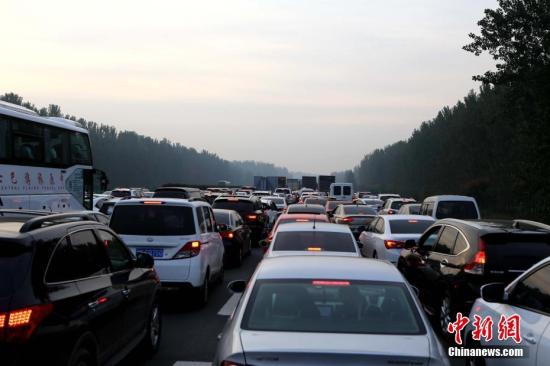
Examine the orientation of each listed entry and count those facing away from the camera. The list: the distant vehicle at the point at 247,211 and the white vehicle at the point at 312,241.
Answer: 2

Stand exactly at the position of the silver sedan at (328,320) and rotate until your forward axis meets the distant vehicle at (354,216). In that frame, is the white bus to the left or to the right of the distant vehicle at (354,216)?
left

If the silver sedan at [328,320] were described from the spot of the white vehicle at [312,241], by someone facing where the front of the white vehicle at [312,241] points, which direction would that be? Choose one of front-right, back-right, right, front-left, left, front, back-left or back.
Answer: back

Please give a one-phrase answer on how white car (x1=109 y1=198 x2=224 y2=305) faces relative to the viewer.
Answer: facing away from the viewer and to the right of the viewer

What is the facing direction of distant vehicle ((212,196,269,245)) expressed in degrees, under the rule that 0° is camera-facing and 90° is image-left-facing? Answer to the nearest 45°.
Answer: approximately 180°

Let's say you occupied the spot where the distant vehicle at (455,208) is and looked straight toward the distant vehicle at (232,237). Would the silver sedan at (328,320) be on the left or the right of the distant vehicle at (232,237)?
left

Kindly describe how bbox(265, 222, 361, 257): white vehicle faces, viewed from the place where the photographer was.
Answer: facing away from the viewer

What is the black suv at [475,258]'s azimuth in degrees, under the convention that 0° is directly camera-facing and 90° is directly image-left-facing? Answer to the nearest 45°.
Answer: approximately 135°

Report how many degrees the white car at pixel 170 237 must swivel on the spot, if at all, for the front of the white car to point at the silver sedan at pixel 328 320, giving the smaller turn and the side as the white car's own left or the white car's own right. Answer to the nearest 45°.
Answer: approximately 135° to the white car's own right

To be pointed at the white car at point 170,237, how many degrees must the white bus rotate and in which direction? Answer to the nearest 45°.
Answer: approximately 135° to its right

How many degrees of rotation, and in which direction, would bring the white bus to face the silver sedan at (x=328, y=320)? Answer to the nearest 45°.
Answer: approximately 135° to its right

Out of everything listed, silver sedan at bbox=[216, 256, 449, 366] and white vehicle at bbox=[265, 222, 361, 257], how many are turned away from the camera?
2

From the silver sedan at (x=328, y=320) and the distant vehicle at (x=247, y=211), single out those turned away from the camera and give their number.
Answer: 2

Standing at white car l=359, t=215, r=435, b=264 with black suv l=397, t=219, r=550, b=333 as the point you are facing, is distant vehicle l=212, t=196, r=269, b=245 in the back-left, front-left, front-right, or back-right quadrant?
back-right

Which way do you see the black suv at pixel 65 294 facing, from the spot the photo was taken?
facing away from the viewer and to the right of the viewer
